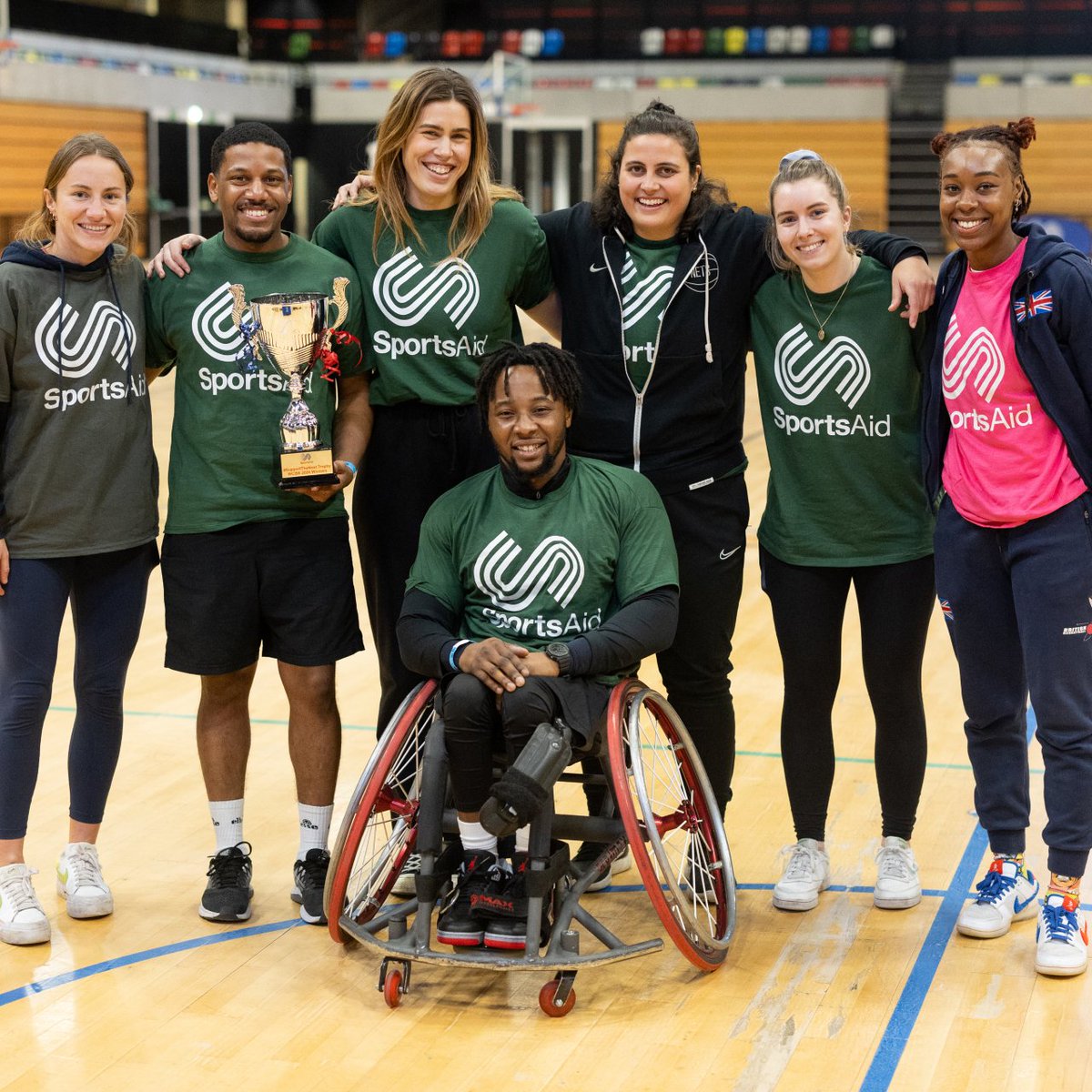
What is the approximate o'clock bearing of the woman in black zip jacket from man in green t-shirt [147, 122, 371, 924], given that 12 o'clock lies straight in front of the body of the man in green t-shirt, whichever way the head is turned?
The woman in black zip jacket is roughly at 9 o'clock from the man in green t-shirt.

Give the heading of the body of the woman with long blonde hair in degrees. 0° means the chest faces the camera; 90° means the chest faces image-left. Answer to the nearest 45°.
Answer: approximately 0°

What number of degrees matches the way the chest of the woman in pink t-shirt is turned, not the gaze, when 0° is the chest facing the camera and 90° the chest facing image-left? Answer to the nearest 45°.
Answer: approximately 45°

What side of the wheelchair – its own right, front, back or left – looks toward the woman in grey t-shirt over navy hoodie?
right

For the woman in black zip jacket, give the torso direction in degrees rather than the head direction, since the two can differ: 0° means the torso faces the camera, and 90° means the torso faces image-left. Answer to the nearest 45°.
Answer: approximately 0°

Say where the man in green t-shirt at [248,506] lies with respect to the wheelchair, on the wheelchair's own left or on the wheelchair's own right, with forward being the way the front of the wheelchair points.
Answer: on the wheelchair's own right
